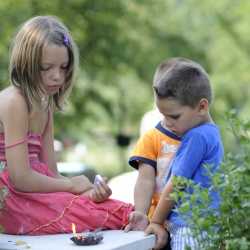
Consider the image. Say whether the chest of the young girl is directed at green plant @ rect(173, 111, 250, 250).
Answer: yes

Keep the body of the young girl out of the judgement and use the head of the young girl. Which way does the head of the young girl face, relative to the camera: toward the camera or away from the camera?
toward the camera

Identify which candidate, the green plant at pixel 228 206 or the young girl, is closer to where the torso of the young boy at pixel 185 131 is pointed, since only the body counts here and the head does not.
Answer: the young girl

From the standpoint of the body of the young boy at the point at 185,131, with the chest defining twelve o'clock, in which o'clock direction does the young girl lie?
The young girl is roughly at 12 o'clock from the young boy.

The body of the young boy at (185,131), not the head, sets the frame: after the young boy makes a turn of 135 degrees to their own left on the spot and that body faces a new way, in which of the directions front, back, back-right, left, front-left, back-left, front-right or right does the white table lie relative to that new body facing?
right

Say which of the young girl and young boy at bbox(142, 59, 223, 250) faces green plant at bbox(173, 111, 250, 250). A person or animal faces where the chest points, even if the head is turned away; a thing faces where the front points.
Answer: the young girl

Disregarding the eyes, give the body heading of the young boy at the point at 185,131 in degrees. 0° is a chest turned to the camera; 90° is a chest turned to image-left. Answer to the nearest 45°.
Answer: approximately 90°

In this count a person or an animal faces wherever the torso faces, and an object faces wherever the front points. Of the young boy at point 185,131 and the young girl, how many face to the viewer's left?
1

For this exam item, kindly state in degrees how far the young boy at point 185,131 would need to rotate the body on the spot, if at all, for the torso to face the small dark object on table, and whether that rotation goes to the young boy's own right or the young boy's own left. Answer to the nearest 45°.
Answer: approximately 45° to the young boy's own left

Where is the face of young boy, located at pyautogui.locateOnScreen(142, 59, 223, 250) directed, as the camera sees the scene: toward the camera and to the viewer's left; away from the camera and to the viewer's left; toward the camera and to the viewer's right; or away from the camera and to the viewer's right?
toward the camera and to the viewer's left

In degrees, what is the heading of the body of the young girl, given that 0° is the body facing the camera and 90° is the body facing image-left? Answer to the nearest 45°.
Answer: approximately 315°
